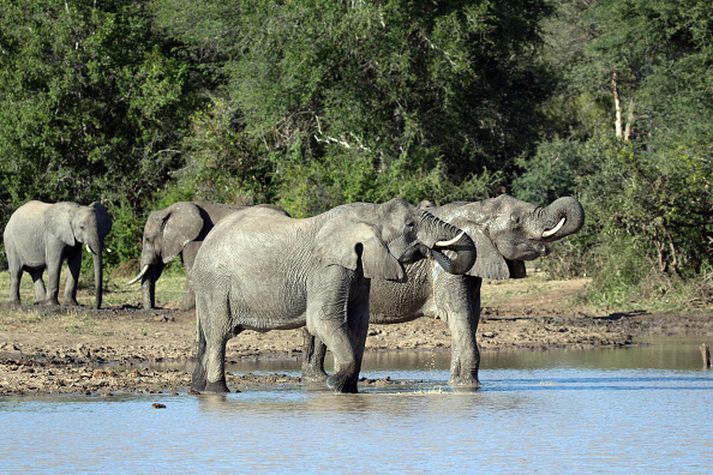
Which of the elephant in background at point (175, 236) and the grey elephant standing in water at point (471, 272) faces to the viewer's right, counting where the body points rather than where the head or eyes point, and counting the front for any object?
the grey elephant standing in water

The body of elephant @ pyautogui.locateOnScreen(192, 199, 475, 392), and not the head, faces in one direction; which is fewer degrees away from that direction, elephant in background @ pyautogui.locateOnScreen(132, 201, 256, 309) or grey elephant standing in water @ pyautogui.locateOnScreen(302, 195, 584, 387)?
the grey elephant standing in water

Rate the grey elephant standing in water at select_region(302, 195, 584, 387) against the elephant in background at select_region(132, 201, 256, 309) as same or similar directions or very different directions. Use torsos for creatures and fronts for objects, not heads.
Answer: very different directions

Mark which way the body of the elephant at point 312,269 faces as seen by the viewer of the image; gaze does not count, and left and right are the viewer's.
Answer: facing to the right of the viewer

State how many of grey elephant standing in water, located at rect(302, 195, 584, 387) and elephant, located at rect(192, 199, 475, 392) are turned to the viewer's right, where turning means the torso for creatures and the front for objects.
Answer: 2

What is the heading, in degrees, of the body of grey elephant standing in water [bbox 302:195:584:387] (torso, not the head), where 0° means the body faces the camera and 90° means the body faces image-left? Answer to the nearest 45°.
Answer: approximately 270°

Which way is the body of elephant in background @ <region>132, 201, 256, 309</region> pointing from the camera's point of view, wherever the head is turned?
to the viewer's left

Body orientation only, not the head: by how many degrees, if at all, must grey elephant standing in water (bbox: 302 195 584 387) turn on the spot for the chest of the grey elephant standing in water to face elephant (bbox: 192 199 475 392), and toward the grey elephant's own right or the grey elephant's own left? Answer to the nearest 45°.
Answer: approximately 135° to the grey elephant's own right

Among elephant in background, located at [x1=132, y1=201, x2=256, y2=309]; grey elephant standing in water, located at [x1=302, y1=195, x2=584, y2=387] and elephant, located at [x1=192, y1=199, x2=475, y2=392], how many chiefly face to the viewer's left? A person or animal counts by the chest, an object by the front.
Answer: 1

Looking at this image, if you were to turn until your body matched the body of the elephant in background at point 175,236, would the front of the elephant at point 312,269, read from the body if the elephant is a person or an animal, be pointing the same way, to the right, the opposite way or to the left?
the opposite way

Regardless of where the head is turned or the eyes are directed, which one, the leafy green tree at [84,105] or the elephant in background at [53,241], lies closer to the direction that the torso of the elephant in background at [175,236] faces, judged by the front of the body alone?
the elephant in background
